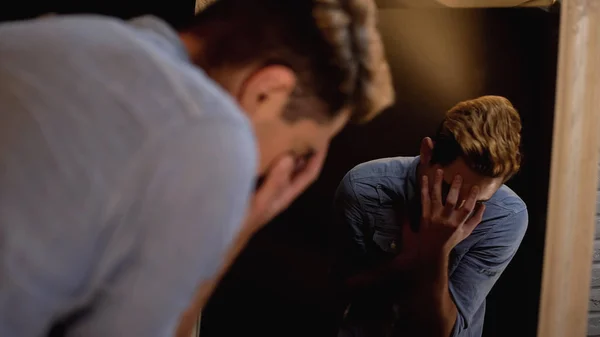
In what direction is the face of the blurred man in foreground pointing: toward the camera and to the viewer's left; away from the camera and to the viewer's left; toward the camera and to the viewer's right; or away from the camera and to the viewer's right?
away from the camera and to the viewer's right

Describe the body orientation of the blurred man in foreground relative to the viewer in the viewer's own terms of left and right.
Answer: facing away from the viewer and to the right of the viewer

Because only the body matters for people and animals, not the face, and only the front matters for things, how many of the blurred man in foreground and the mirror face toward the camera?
1
